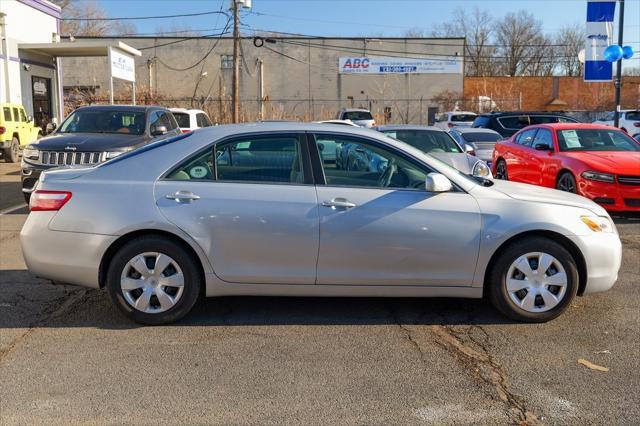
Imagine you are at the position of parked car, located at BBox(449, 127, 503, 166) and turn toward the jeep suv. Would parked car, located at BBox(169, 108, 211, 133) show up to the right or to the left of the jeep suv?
right

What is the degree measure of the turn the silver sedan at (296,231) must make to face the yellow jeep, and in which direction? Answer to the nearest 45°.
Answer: approximately 135° to its left

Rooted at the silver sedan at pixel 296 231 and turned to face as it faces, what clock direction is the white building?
The white building is roughly at 8 o'clock from the silver sedan.

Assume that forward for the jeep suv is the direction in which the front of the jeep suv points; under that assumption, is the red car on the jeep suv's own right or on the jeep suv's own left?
on the jeep suv's own left

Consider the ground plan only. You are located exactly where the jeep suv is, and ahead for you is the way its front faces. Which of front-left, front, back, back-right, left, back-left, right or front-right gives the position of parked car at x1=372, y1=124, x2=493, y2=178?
back-left

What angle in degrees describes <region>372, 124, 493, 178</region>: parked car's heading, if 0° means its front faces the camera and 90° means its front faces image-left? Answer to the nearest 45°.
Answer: approximately 315°

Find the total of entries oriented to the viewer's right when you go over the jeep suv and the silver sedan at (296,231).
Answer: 1

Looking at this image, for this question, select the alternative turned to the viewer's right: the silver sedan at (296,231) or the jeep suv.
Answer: the silver sedan

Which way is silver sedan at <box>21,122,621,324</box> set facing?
to the viewer's right

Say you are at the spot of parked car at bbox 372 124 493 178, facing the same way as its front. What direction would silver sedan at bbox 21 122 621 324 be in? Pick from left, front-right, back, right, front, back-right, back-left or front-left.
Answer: front-right

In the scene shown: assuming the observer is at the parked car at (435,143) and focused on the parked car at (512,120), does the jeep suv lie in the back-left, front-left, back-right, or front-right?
back-left
